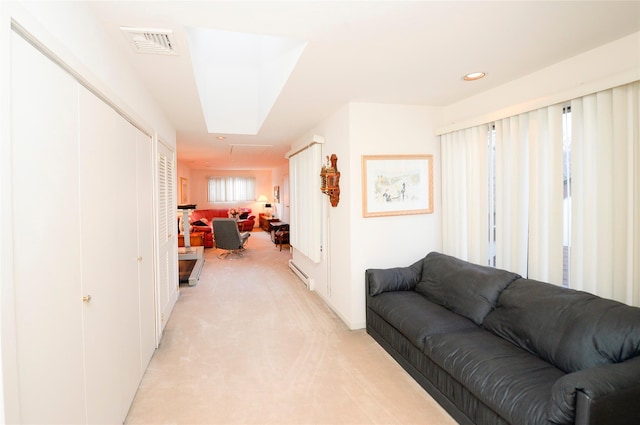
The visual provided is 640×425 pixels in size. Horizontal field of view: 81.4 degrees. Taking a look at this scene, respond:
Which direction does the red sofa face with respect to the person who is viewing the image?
facing the viewer

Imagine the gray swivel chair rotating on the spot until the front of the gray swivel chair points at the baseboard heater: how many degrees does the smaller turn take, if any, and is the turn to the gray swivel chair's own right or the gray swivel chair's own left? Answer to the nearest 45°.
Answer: approximately 90° to the gray swivel chair's own right

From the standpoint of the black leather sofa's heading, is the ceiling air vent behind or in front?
in front

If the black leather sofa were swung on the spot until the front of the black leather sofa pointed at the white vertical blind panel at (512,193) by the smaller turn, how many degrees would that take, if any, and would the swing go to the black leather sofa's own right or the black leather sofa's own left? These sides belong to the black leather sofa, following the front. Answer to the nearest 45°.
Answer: approximately 135° to the black leather sofa's own right

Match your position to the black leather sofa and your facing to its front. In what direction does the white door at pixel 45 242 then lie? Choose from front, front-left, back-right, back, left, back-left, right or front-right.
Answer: front

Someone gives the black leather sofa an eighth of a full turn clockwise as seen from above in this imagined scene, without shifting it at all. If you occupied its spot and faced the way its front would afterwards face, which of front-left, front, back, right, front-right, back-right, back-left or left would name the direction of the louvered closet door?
front

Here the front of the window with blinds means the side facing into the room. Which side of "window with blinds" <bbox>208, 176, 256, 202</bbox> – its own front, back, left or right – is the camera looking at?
front

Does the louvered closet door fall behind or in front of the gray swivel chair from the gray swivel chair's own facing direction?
behind

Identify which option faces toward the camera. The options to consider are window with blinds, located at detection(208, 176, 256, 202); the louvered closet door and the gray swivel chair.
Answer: the window with blinds

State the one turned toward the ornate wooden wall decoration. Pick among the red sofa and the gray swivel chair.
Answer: the red sofa

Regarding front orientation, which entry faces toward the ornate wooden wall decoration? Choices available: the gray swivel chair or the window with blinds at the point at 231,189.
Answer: the window with blinds

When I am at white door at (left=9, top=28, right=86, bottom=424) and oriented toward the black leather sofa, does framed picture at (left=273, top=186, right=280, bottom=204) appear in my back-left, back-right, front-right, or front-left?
front-left

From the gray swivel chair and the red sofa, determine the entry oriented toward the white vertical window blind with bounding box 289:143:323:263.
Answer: the red sofa

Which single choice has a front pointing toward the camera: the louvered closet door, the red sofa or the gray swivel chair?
the red sofa

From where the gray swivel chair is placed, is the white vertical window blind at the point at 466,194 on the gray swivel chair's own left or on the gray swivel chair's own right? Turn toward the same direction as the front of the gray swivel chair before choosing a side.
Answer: on the gray swivel chair's own right

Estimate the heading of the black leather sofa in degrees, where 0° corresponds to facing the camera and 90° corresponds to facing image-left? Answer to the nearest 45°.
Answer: approximately 45°

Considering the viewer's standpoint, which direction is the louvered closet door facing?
facing to the right of the viewer

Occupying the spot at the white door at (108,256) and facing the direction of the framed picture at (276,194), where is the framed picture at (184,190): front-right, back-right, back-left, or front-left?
front-left
